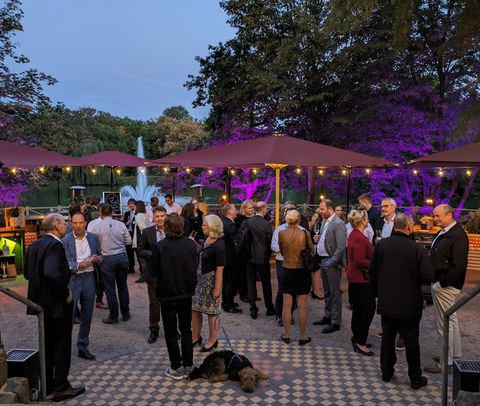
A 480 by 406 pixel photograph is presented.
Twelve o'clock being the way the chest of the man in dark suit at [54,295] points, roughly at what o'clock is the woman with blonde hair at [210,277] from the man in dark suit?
The woman with blonde hair is roughly at 1 o'clock from the man in dark suit.

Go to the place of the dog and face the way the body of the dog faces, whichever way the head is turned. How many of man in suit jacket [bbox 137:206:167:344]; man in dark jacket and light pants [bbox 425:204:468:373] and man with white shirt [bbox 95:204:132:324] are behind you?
2

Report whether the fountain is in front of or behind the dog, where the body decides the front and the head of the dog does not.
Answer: behind

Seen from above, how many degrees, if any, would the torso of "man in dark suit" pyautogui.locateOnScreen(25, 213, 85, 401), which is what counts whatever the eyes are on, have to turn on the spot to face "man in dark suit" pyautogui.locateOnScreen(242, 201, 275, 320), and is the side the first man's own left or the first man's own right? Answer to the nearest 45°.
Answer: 0° — they already face them

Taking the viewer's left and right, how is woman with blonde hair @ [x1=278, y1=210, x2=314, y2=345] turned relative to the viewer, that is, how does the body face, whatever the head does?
facing away from the viewer

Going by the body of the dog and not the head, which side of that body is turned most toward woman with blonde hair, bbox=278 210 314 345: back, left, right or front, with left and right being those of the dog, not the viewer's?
left

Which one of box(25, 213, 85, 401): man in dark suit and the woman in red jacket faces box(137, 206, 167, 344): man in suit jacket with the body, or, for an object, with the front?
the man in dark suit

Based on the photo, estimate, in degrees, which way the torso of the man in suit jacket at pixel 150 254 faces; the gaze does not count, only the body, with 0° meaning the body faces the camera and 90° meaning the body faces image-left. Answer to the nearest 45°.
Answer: approximately 315°
